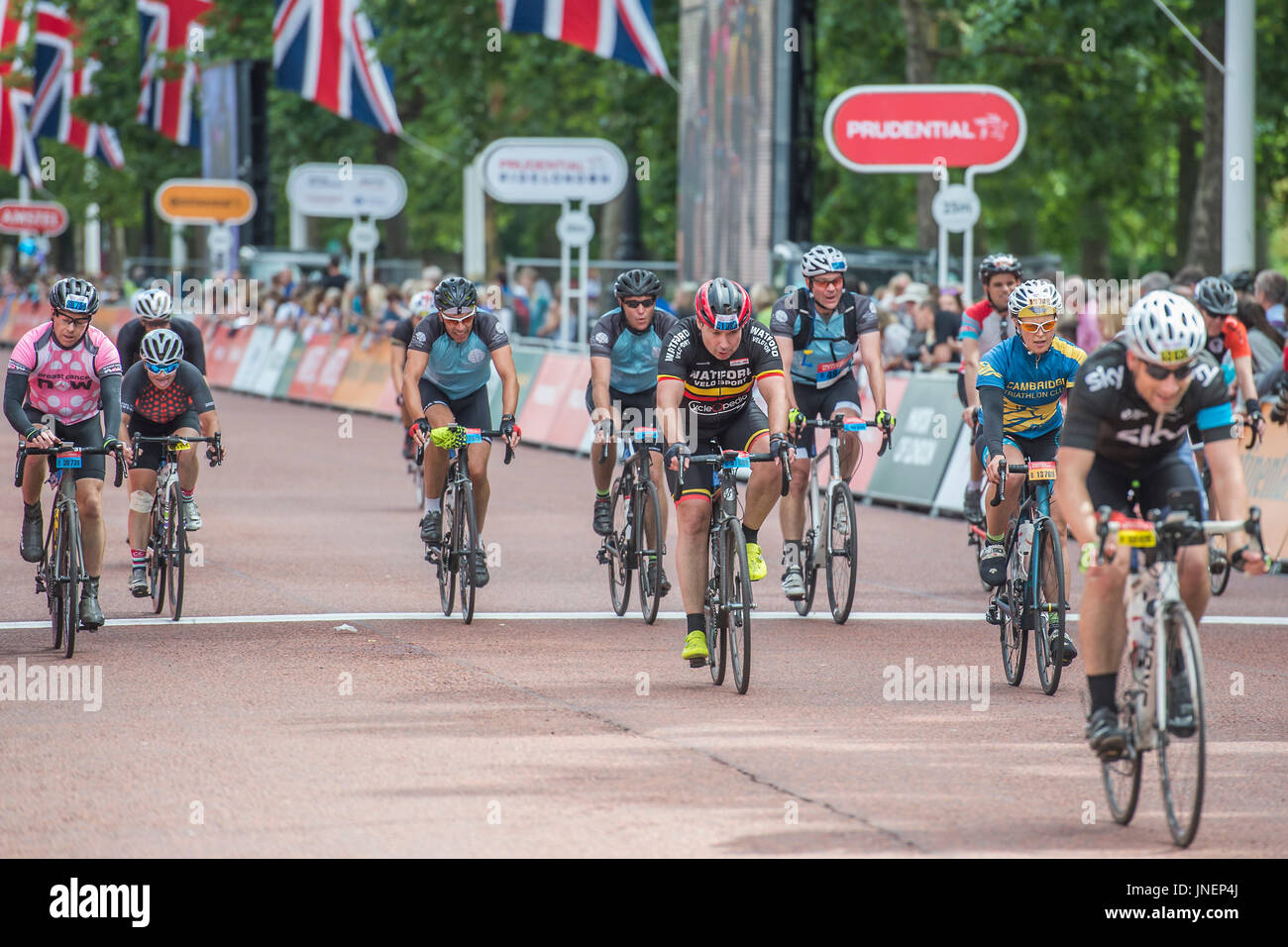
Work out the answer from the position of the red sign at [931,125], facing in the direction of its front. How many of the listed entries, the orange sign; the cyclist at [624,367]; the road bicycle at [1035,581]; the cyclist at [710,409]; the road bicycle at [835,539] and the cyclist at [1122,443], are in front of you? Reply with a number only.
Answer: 5

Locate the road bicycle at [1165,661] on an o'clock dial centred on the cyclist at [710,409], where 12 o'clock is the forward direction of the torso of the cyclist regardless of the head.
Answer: The road bicycle is roughly at 11 o'clock from the cyclist.

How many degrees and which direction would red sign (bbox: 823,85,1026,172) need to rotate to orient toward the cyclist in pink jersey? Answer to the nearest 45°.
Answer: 0° — it already faces them

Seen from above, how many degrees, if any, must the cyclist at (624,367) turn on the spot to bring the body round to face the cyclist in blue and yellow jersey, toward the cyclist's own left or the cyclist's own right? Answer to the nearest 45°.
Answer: approximately 45° to the cyclist's own left

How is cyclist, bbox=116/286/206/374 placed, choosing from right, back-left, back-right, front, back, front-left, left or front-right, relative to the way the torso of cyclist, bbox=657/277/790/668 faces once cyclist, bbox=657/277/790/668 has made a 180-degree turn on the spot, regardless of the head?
front-left

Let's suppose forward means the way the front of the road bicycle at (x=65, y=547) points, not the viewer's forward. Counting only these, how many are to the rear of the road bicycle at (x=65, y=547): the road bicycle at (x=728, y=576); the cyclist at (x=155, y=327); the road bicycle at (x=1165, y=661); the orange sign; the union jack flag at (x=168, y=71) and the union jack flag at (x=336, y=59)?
4

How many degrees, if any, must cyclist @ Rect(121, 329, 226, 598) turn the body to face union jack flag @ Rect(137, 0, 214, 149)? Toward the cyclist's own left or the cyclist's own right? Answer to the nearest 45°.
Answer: approximately 180°

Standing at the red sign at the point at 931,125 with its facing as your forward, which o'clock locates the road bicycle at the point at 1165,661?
The road bicycle is roughly at 12 o'clock from the red sign.

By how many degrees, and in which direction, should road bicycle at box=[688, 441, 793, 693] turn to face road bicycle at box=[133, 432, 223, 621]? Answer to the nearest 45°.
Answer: approximately 135° to its right
